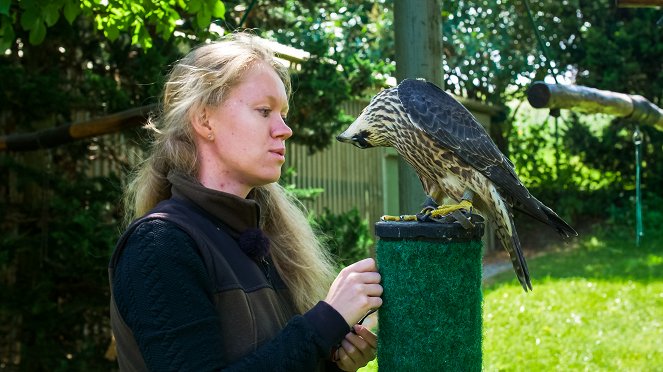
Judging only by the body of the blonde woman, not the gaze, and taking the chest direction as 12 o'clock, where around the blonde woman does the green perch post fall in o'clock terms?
The green perch post is roughly at 11 o'clock from the blonde woman.

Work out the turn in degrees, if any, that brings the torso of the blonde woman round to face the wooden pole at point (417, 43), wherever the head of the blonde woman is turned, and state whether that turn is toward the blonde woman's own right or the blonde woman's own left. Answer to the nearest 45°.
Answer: approximately 90° to the blonde woman's own left

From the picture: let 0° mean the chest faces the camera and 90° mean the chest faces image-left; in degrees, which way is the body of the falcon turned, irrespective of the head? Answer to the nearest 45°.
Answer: approximately 90°

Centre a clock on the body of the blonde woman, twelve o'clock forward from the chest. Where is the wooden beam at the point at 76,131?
The wooden beam is roughly at 7 o'clock from the blonde woman.

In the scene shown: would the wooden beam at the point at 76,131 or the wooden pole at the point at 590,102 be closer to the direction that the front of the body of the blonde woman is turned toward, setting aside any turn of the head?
the wooden pole

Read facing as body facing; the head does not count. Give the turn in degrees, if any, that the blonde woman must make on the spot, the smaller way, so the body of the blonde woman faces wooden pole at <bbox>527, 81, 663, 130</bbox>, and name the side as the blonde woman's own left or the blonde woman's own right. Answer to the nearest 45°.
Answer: approximately 90° to the blonde woman's own left

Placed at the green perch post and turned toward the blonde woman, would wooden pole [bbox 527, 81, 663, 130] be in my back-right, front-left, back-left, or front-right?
back-right

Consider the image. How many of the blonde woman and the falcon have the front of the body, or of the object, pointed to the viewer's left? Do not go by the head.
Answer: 1

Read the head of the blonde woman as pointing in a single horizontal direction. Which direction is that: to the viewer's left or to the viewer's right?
to the viewer's right

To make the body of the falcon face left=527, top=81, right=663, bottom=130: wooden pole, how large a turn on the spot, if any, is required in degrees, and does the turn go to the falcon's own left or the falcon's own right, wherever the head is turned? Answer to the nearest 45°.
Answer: approximately 135° to the falcon's own right
